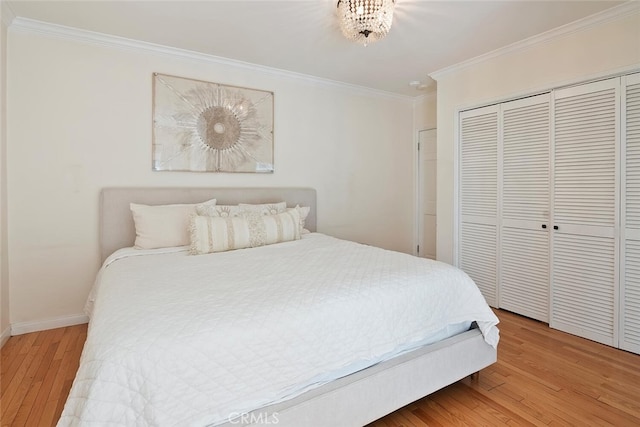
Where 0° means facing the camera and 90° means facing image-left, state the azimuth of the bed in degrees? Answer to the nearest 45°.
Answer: approximately 315°

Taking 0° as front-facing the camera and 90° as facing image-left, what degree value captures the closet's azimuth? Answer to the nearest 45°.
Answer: approximately 45°

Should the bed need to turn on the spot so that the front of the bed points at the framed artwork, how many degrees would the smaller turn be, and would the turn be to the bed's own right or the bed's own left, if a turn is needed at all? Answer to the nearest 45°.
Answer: approximately 135° to the bed's own left

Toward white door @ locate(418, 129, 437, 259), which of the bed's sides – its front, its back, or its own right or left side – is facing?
left

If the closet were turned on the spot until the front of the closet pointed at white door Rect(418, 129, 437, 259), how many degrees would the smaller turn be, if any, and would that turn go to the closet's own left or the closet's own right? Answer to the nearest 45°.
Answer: approximately 90° to the closet's own right

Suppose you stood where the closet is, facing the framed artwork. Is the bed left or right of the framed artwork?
left
